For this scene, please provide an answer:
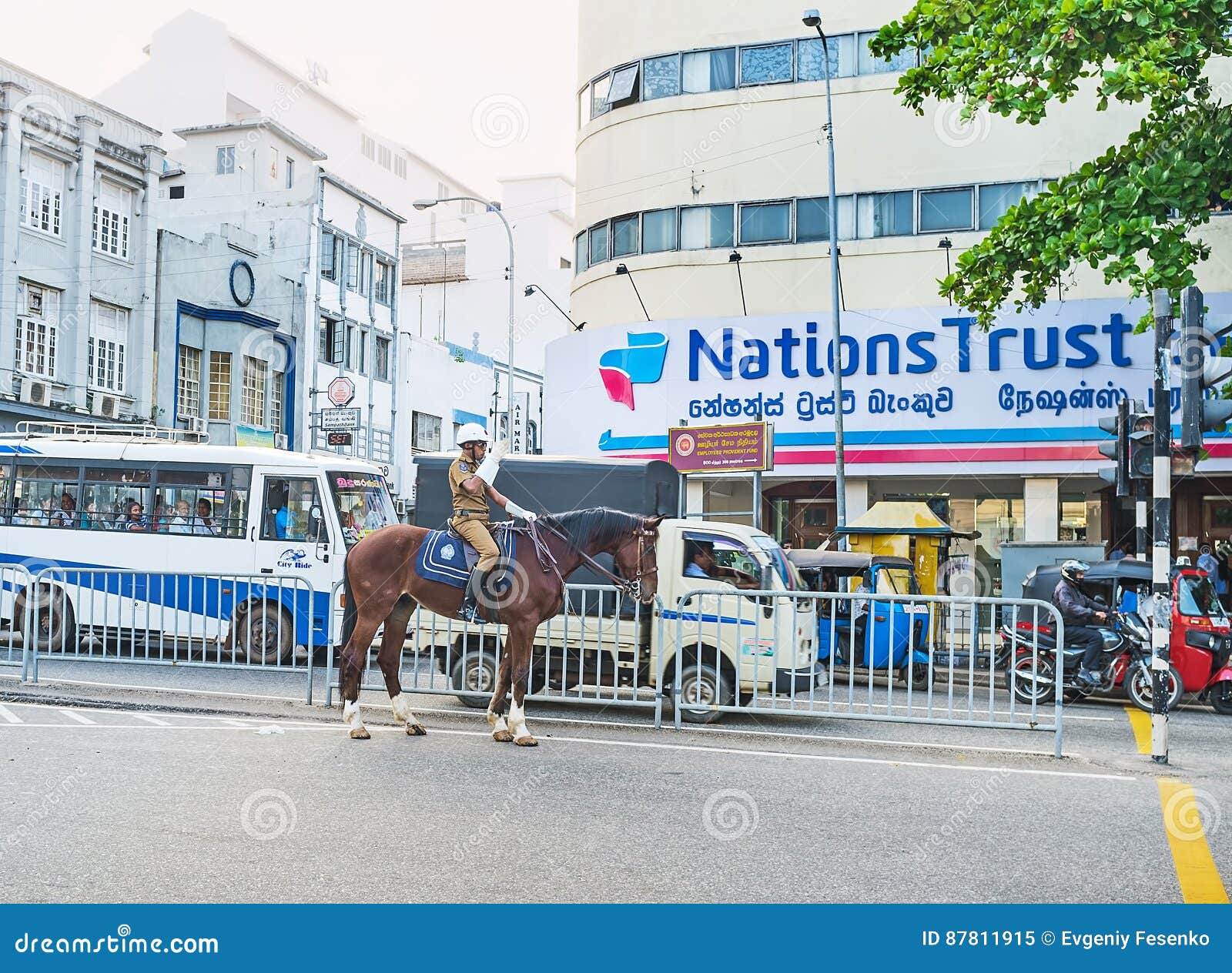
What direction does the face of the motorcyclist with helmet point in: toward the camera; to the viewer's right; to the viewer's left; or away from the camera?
to the viewer's right

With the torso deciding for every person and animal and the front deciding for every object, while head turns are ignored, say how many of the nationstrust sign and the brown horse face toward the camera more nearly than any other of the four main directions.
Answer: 1

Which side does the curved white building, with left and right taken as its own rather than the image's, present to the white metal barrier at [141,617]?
front

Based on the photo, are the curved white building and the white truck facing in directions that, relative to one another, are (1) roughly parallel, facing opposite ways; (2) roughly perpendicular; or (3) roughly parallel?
roughly perpendicular

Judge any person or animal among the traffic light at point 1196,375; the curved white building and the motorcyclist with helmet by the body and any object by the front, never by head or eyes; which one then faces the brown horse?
the curved white building

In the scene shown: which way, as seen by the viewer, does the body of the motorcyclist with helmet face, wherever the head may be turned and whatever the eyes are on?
to the viewer's right

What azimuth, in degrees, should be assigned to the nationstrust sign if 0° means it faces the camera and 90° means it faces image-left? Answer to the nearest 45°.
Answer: approximately 0°

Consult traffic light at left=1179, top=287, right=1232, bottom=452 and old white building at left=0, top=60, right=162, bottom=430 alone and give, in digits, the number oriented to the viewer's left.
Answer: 0

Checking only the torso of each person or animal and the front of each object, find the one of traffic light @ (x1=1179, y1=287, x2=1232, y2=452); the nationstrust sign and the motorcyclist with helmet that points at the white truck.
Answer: the nationstrust sign

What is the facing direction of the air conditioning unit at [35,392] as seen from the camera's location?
facing the viewer and to the right of the viewer

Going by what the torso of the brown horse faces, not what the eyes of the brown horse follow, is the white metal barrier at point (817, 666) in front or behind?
in front

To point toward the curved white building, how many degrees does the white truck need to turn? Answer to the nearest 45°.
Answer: approximately 90° to its left
